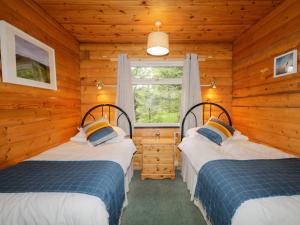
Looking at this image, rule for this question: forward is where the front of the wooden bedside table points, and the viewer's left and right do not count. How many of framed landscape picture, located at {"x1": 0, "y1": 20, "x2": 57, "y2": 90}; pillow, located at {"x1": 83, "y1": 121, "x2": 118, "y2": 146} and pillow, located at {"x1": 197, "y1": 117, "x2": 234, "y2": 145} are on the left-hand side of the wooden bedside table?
1

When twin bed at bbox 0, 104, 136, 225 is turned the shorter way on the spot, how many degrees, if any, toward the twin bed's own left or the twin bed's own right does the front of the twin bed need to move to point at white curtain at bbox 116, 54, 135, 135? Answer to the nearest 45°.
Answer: approximately 135° to the twin bed's own left

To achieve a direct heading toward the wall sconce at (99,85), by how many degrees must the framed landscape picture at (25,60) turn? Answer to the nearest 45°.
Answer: approximately 90° to its left

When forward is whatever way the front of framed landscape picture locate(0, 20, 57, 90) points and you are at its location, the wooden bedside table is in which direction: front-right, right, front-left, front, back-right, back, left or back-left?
front-left

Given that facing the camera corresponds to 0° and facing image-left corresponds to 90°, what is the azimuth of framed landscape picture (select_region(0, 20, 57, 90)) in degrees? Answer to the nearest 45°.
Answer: approximately 315°

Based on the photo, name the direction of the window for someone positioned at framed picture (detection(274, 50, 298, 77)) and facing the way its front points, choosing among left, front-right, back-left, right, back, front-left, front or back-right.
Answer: front-right

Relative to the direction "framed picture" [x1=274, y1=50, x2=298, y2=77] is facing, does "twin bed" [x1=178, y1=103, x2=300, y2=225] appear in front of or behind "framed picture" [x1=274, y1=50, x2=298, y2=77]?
in front

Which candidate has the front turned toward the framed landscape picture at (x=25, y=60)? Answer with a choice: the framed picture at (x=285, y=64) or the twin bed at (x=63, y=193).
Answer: the framed picture

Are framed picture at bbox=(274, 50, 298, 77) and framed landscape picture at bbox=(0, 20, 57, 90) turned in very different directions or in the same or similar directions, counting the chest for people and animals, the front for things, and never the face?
very different directions

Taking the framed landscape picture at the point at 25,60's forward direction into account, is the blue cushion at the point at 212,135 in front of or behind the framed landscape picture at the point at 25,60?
in front

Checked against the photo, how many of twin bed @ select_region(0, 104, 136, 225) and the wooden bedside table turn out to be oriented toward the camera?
2

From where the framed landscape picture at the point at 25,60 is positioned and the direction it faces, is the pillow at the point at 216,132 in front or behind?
in front

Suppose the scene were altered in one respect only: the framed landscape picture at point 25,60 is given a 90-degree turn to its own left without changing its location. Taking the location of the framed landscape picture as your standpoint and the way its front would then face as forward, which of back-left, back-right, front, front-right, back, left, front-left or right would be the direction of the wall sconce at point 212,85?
front-right
